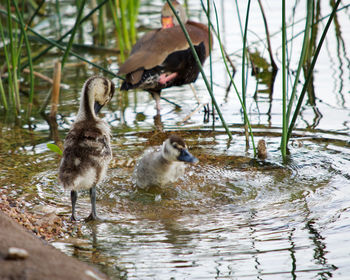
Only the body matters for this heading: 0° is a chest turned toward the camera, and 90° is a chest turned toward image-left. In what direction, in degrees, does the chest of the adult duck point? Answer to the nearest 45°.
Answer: approximately 270°

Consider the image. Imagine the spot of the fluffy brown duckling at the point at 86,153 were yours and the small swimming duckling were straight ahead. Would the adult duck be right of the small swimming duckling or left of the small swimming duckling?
left

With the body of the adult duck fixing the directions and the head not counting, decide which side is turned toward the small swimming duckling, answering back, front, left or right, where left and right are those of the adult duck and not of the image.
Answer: right

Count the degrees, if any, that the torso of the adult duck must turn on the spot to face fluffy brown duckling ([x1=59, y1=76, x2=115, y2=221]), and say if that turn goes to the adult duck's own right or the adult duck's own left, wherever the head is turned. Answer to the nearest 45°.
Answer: approximately 90° to the adult duck's own right
